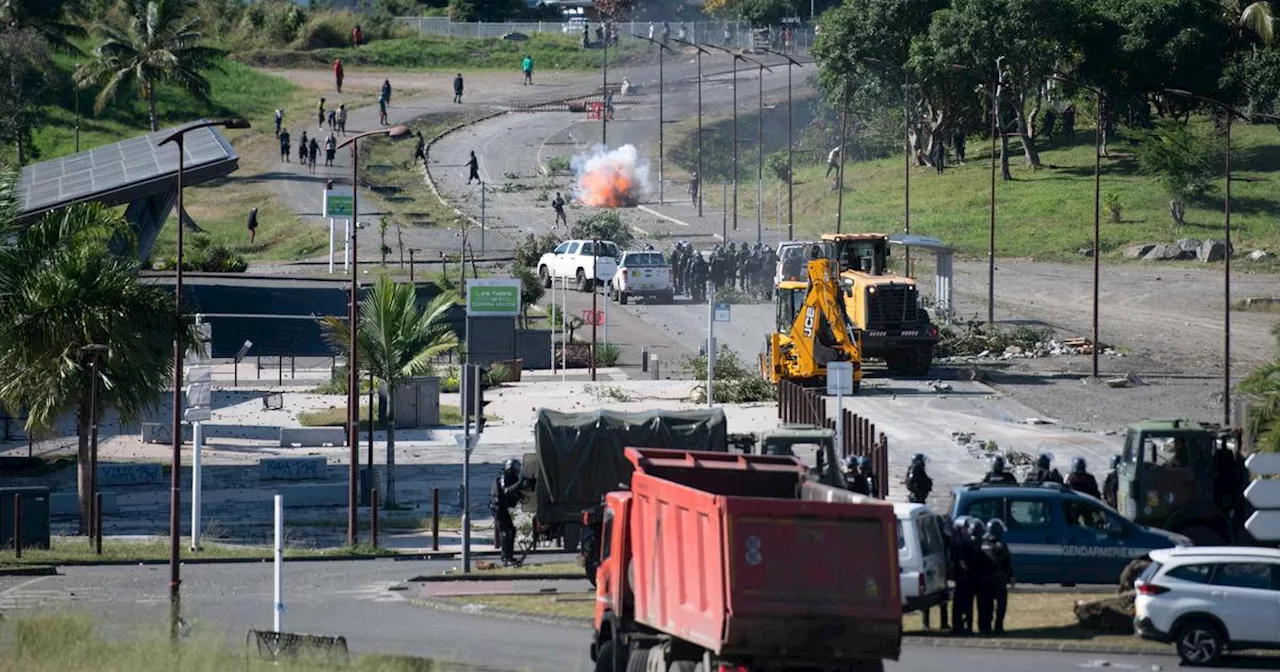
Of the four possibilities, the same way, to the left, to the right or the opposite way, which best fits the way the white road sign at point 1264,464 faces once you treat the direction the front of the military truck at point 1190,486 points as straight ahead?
to the left

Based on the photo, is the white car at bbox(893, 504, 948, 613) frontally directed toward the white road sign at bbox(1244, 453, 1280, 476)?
no

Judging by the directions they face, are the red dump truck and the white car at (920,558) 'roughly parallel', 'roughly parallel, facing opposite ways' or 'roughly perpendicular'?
roughly parallel

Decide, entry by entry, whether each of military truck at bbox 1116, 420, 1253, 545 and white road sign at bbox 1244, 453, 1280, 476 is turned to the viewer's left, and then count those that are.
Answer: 1

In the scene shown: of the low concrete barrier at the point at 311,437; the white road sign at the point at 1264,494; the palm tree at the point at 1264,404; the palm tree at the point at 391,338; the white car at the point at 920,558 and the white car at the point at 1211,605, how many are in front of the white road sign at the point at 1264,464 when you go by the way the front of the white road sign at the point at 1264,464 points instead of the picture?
1

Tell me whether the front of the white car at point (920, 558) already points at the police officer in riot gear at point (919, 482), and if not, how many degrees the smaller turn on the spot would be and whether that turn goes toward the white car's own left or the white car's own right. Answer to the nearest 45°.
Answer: approximately 45° to the white car's own right

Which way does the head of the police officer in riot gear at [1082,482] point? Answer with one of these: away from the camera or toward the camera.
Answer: away from the camera

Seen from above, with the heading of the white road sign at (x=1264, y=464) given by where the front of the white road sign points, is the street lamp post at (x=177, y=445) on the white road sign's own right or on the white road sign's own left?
on the white road sign's own right

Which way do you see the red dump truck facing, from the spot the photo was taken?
facing away from the viewer and to the left of the viewer

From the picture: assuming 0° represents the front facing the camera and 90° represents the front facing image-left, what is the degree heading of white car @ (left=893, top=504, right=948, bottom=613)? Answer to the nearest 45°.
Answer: approximately 135°

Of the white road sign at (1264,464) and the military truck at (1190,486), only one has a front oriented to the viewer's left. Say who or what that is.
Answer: the military truck

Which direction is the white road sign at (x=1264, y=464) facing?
toward the camera

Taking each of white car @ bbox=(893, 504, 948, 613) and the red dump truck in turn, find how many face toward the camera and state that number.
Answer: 0
